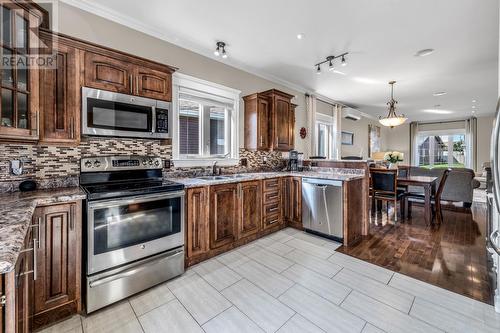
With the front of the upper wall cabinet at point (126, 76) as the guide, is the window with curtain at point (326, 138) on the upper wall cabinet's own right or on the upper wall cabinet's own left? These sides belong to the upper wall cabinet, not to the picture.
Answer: on the upper wall cabinet's own left

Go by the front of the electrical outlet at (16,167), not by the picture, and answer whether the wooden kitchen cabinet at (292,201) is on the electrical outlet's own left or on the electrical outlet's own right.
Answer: on the electrical outlet's own left

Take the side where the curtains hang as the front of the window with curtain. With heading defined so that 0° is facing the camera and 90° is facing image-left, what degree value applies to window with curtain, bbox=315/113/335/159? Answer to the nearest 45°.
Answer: approximately 315°

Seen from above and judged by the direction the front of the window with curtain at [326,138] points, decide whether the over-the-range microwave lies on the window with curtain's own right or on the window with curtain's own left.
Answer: on the window with curtain's own right

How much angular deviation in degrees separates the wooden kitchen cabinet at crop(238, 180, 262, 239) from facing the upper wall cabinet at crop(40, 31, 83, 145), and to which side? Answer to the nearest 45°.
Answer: approximately 90° to its right

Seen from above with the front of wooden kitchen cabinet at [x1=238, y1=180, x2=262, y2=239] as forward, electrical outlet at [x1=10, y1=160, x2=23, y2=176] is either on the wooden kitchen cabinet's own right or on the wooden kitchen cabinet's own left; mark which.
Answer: on the wooden kitchen cabinet's own right

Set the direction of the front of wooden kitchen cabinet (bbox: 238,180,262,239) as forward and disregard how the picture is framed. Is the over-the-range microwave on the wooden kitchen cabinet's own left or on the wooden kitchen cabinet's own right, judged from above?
on the wooden kitchen cabinet's own right

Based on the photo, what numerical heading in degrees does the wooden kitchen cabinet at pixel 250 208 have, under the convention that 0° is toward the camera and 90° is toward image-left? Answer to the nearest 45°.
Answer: approximately 315°
